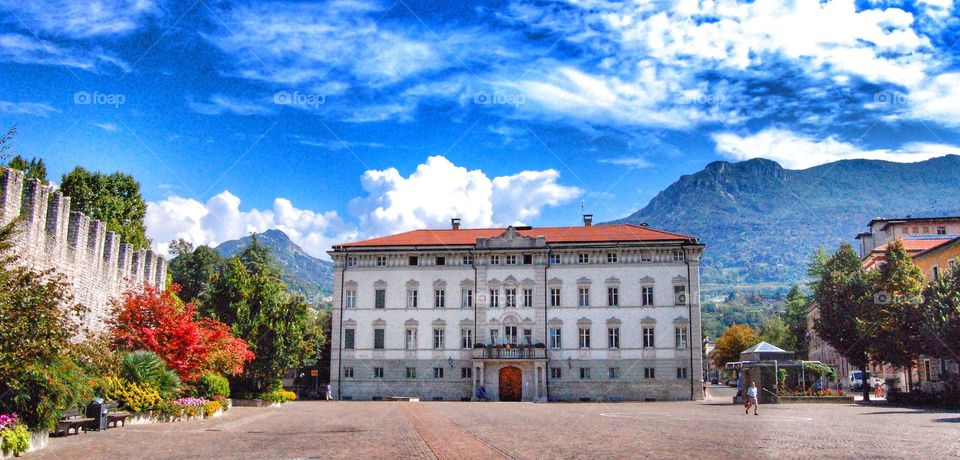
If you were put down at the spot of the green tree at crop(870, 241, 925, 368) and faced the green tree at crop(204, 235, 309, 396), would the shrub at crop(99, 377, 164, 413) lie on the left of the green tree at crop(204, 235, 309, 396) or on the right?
left

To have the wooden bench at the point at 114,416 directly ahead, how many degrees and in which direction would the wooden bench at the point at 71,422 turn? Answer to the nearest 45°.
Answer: approximately 135° to its left

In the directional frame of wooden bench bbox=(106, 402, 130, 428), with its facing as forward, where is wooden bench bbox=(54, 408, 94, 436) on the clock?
wooden bench bbox=(54, 408, 94, 436) is roughly at 2 o'clock from wooden bench bbox=(106, 402, 130, 428).

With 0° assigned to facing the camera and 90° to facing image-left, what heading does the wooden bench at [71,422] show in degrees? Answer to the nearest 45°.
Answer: approximately 315°

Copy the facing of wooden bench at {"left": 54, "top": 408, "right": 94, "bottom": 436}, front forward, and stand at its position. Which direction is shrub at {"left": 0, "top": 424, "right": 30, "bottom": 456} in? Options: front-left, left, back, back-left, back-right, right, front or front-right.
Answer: front-right

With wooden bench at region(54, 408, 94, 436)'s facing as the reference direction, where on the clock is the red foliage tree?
The red foliage tree is roughly at 8 o'clock from the wooden bench.

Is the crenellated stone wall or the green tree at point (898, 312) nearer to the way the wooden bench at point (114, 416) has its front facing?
the green tree

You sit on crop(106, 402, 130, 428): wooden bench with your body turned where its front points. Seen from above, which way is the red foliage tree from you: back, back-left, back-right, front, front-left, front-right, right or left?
back-left

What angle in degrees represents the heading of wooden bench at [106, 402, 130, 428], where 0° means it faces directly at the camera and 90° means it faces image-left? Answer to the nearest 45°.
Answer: approximately 315°

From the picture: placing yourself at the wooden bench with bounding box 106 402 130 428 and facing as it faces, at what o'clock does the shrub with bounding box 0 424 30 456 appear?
The shrub is roughly at 2 o'clock from the wooden bench.
